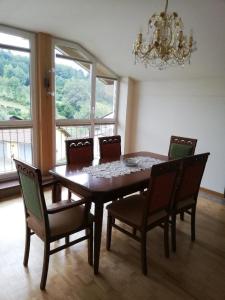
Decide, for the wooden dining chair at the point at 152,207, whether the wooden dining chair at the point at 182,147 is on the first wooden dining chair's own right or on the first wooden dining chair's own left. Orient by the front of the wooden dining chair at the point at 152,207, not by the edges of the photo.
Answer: on the first wooden dining chair's own right

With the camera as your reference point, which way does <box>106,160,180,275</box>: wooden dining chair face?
facing away from the viewer and to the left of the viewer

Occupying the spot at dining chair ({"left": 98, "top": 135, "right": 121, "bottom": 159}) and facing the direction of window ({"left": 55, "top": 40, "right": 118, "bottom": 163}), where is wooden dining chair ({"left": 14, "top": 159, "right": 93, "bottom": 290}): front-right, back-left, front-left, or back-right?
back-left

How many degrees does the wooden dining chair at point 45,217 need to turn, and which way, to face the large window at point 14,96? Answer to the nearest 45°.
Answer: approximately 45° to its left

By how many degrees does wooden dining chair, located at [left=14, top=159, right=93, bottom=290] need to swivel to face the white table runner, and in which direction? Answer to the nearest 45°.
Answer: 0° — it already faces it

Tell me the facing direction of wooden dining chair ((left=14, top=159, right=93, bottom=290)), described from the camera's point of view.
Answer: facing away from the viewer and to the right of the viewer

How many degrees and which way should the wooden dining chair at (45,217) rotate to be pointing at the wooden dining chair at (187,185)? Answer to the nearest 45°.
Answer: approximately 45° to its right

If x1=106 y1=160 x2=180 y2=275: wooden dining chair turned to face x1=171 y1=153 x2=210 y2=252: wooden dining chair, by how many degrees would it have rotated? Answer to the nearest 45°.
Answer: approximately 90° to its right

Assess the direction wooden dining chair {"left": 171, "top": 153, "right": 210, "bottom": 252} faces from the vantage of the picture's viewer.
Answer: facing away from the viewer and to the left of the viewer
